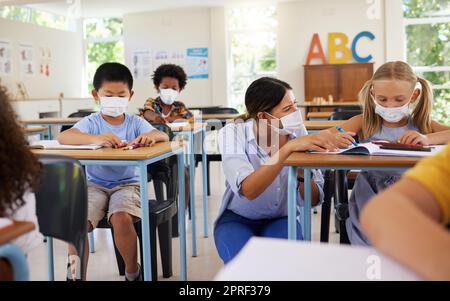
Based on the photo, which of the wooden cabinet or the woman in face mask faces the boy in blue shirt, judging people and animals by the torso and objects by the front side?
the wooden cabinet

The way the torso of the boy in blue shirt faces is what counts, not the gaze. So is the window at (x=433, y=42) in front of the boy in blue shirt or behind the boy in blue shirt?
behind

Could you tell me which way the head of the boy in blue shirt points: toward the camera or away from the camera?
toward the camera

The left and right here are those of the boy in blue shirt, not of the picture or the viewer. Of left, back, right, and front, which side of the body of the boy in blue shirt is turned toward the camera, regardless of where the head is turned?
front

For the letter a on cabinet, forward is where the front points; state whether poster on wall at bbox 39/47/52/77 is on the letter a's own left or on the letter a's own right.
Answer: on the letter a's own right

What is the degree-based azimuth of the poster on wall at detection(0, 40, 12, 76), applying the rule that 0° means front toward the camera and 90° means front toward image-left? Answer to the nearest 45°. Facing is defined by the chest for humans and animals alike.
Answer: approximately 315°

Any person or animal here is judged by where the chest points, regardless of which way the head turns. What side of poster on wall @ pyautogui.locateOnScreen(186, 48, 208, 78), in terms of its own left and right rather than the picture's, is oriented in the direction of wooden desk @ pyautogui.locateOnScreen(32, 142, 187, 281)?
front

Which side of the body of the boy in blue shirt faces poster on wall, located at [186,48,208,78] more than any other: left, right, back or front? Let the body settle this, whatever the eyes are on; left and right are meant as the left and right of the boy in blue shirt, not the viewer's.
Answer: back

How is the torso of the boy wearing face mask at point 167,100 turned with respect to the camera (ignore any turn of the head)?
toward the camera

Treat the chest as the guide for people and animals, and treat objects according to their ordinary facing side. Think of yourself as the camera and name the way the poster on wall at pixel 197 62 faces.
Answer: facing the viewer

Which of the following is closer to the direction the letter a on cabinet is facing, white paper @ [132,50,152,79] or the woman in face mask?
the woman in face mask

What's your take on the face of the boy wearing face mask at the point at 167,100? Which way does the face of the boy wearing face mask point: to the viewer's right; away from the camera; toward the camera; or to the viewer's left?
toward the camera

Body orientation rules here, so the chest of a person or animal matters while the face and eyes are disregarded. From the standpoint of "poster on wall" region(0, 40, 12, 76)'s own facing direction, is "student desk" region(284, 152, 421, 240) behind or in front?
in front
